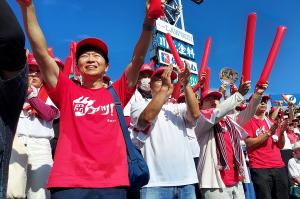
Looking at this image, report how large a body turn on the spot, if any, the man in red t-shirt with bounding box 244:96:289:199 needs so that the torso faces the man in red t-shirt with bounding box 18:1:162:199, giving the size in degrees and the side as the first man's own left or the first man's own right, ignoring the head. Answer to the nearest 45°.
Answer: approximately 45° to the first man's own right

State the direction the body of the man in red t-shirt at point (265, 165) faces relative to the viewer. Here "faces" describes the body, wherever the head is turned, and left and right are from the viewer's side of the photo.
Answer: facing the viewer and to the right of the viewer

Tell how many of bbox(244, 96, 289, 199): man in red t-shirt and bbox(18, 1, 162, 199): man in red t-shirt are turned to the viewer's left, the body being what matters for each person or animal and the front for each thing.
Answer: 0

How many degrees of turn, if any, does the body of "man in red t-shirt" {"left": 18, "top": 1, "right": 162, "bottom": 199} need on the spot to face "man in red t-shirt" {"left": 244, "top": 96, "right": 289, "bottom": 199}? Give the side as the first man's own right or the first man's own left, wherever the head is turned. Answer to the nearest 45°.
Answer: approximately 135° to the first man's own left

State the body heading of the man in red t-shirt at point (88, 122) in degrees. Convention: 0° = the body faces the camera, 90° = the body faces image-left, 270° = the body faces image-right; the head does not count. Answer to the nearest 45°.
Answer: approximately 0°

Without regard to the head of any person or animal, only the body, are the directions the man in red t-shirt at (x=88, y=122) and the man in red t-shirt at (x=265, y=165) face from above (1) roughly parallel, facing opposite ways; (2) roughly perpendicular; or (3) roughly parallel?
roughly parallel
